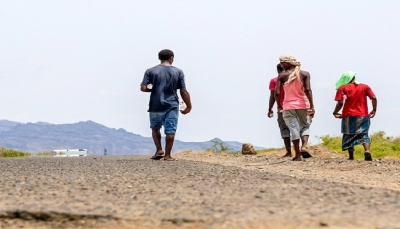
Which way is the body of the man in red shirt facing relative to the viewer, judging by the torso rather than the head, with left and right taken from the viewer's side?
facing away from the viewer

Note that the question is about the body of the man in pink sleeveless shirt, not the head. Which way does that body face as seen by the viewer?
away from the camera

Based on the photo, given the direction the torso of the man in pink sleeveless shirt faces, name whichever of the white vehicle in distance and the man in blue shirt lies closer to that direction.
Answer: the white vehicle in distance

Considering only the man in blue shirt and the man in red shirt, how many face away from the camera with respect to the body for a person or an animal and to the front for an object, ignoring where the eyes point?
2

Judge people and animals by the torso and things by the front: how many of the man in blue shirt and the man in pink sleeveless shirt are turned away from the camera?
2

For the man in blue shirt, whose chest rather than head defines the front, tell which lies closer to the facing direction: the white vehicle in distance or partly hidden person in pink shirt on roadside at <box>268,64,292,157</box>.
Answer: the white vehicle in distance

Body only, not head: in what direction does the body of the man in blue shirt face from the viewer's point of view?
away from the camera

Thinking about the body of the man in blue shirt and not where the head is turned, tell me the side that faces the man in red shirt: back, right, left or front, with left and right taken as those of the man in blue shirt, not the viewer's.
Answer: right

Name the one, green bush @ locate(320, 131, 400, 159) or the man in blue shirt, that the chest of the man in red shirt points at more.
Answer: the green bush

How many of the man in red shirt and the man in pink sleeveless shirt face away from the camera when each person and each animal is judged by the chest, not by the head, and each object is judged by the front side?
2
